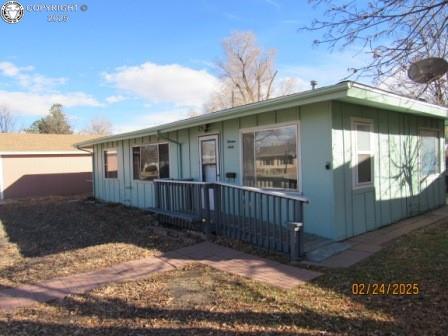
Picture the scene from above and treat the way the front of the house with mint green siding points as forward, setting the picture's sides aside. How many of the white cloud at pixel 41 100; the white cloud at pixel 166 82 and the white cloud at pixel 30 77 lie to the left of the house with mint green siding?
0

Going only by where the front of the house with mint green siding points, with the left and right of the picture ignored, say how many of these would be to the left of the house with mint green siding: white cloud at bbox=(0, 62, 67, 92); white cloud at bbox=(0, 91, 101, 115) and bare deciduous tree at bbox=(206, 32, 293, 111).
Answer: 0

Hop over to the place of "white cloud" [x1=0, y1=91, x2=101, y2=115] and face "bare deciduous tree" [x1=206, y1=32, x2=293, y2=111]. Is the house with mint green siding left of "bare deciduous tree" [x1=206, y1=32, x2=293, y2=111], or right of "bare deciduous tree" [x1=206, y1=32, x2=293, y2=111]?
right

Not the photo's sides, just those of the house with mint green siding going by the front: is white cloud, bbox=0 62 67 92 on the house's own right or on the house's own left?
on the house's own right

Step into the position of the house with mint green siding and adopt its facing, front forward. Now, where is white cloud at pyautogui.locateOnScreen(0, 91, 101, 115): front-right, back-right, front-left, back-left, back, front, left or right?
right

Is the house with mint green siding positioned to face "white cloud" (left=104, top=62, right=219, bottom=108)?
no

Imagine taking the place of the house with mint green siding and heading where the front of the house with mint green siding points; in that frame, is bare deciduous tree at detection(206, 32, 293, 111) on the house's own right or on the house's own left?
on the house's own right

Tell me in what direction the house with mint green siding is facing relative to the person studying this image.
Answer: facing the viewer and to the left of the viewer

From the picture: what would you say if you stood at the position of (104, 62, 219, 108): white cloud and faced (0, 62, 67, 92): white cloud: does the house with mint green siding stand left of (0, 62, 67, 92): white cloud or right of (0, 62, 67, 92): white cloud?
left

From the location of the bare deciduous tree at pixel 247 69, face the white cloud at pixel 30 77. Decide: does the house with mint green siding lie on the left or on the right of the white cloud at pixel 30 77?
left

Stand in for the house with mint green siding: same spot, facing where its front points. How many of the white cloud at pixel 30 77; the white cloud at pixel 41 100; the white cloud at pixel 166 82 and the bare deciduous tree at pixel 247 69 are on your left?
0
